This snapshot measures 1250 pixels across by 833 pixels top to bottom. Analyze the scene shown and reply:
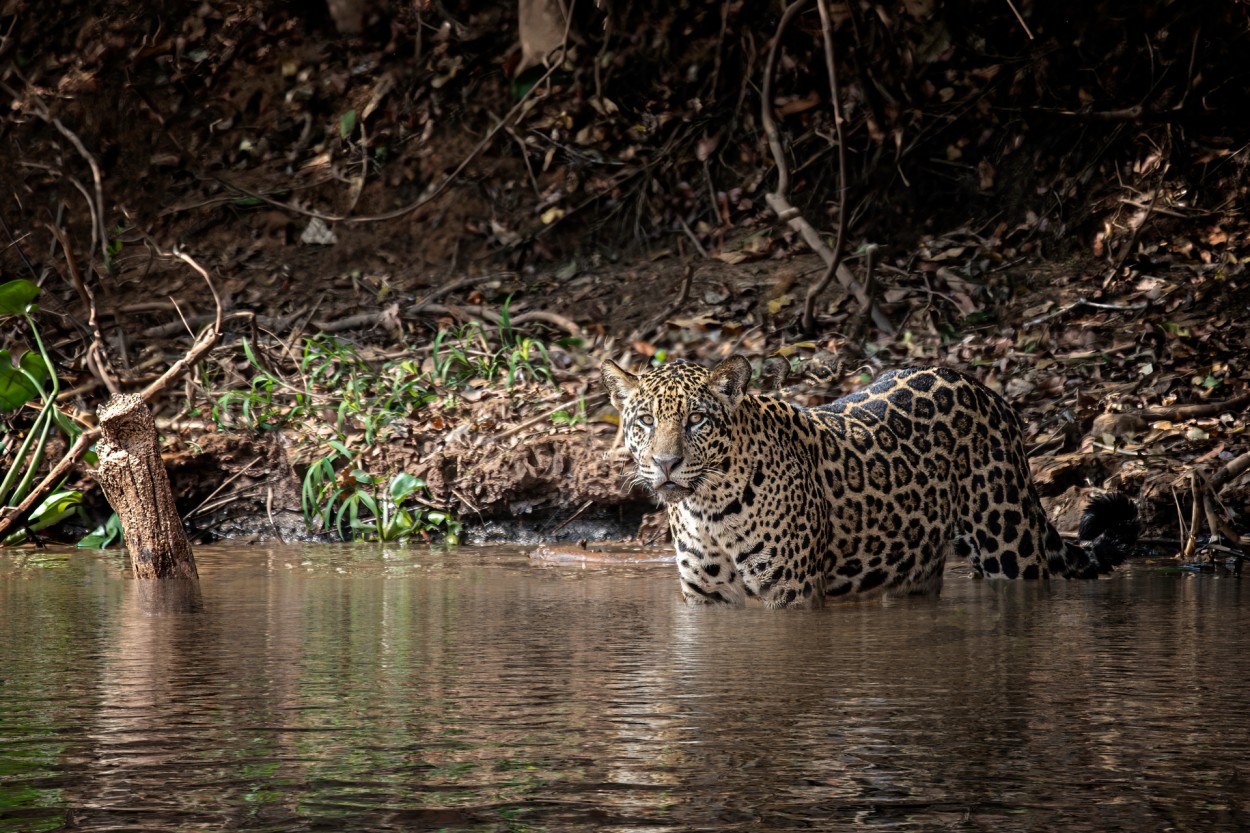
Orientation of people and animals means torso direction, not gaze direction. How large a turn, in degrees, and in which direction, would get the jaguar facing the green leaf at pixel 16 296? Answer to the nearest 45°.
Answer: approximately 45° to its right

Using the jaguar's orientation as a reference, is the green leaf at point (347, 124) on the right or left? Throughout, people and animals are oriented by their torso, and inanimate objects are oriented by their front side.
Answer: on its right

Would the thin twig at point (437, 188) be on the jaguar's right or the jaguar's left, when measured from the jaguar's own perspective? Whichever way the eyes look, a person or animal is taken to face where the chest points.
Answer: on its right

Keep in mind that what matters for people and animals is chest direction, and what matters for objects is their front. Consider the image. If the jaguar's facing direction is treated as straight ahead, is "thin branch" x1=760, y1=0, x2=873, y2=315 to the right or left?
on its right

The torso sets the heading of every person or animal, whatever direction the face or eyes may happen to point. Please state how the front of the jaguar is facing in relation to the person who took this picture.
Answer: facing the viewer and to the left of the viewer

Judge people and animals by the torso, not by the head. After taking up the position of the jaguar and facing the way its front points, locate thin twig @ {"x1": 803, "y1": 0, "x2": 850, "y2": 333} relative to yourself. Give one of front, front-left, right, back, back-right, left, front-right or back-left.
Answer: back-right

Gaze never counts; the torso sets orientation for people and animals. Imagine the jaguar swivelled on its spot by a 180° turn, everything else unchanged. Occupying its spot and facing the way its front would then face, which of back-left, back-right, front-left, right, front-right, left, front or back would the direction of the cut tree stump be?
back-left

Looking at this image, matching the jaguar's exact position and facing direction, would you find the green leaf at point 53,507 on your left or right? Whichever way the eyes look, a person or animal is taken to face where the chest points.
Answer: on your right

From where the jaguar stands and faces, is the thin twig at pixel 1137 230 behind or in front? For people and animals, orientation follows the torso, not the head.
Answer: behind
